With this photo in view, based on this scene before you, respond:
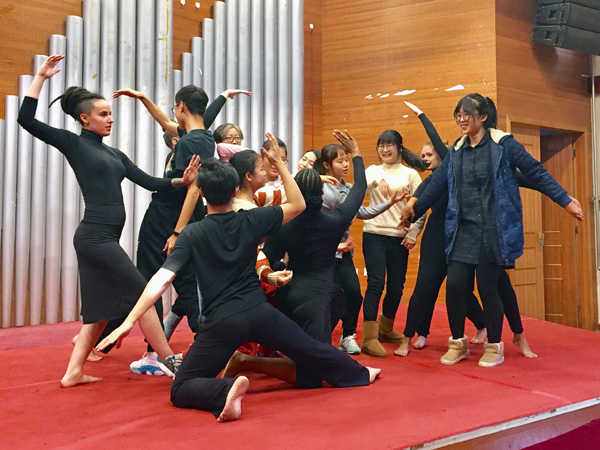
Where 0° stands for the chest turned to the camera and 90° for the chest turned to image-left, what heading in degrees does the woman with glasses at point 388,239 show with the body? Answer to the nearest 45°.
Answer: approximately 0°

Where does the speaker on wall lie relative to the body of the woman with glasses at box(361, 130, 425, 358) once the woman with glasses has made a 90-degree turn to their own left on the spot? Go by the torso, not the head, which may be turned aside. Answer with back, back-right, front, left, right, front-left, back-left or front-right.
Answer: front-left

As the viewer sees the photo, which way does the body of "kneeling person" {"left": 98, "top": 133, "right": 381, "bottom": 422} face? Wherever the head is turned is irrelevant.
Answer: away from the camera

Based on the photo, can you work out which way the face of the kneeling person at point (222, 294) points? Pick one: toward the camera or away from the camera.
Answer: away from the camera

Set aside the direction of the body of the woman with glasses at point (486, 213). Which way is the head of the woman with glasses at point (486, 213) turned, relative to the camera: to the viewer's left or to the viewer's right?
to the viewer's left

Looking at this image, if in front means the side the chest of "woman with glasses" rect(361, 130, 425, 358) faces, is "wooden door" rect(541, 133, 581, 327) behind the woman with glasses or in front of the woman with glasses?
behind

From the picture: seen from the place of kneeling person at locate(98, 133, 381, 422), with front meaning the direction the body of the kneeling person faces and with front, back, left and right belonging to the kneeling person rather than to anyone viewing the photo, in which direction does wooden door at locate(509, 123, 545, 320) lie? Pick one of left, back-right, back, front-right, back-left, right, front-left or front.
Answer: front-right

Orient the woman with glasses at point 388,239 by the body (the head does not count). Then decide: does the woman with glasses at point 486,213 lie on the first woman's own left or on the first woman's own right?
on the first woman's own left

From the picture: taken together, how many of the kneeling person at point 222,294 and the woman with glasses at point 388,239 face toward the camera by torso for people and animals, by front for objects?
1

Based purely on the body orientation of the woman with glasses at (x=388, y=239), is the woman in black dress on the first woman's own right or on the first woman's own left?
on the first woman's own right

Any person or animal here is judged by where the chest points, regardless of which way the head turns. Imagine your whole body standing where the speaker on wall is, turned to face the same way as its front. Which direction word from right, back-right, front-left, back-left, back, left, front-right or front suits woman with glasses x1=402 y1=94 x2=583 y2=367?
front-right
